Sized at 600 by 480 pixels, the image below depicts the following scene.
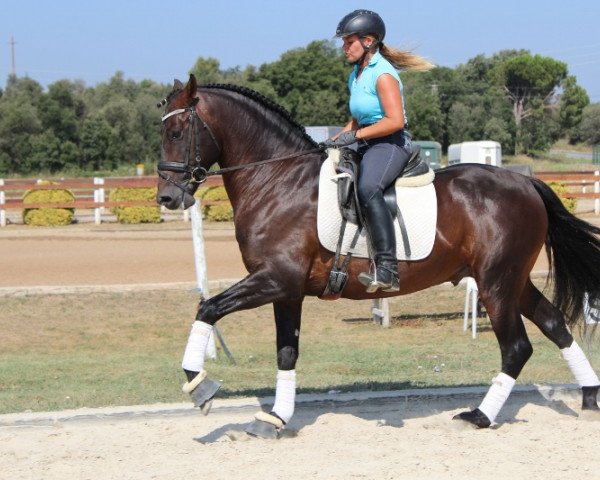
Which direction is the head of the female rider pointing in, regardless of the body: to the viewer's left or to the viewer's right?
to the viewer's left

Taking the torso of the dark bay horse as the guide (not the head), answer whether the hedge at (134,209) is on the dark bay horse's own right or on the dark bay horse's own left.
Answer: on the dark bay horse's own right

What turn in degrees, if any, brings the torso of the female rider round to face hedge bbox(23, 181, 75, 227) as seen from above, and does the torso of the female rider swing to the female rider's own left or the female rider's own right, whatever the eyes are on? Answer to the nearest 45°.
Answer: approximately 45° to the female rider's own right

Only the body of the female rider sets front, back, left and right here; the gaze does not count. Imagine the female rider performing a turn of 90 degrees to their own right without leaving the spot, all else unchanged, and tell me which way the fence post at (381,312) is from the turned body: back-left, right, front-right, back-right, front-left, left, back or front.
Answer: front

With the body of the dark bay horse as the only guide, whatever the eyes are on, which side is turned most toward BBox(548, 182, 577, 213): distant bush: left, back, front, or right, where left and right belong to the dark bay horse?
right

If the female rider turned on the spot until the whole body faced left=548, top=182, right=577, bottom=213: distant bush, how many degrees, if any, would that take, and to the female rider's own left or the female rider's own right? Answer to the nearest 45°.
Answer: approximately 90° to the female rider's own right

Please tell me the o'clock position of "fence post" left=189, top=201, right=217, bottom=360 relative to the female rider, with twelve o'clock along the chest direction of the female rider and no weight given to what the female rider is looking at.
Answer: The fence post is roughly at 2 o'clock from the female rider.

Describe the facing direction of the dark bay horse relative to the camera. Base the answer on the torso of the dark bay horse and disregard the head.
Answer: to the viewer's left

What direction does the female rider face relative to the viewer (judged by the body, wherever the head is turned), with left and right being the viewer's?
facing to the left of the viewer
